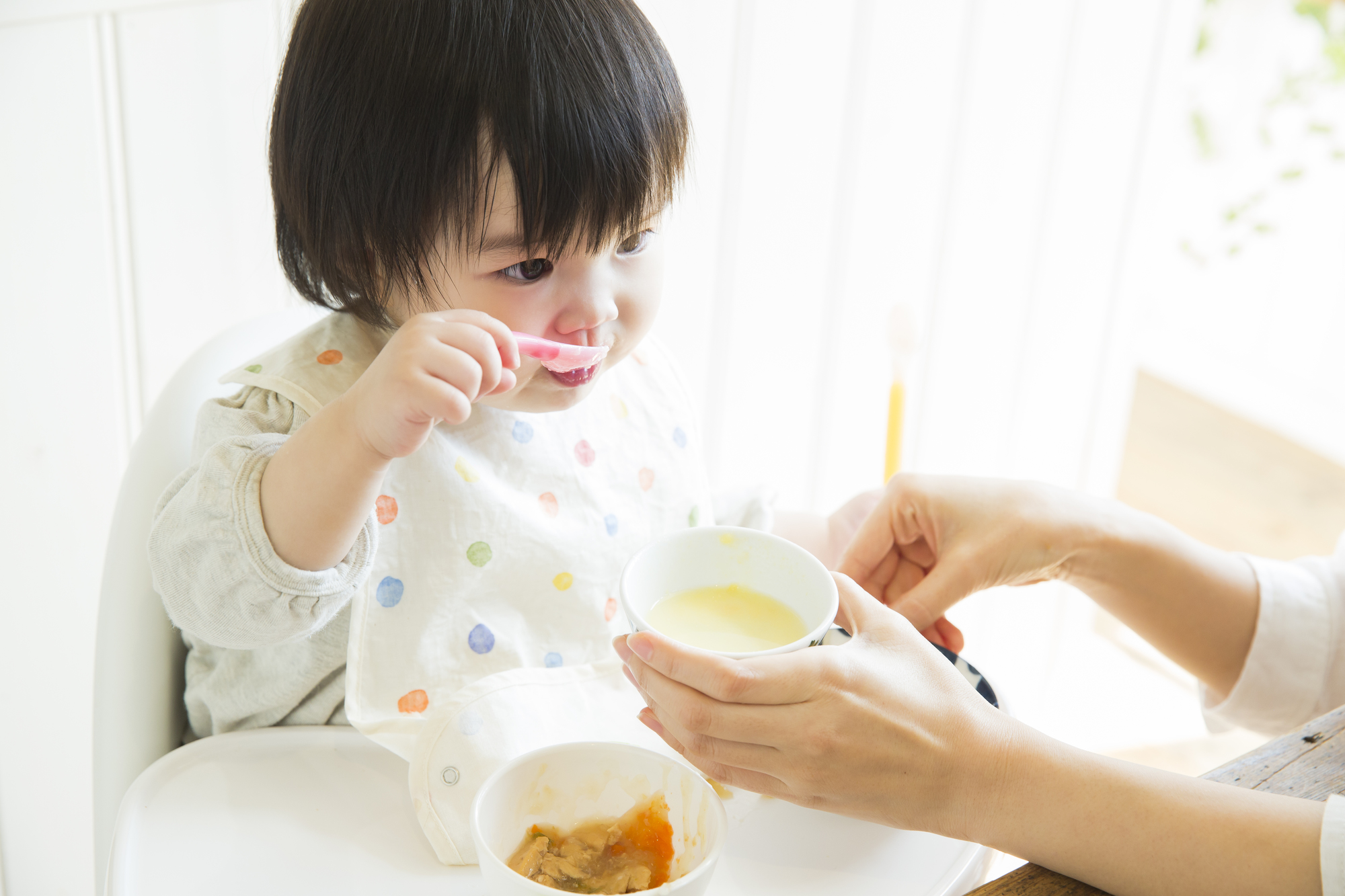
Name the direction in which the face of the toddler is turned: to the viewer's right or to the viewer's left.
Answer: to the viewer's right

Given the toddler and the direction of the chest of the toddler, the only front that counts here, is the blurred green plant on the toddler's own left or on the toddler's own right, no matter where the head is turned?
on the toddler's own left

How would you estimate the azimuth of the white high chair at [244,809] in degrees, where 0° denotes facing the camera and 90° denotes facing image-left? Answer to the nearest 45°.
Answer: approximately 315°

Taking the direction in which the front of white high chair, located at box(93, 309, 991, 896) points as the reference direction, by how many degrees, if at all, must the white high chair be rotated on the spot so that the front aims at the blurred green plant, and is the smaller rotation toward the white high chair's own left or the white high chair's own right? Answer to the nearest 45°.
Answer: approximately 90° to the white high chair's own left
